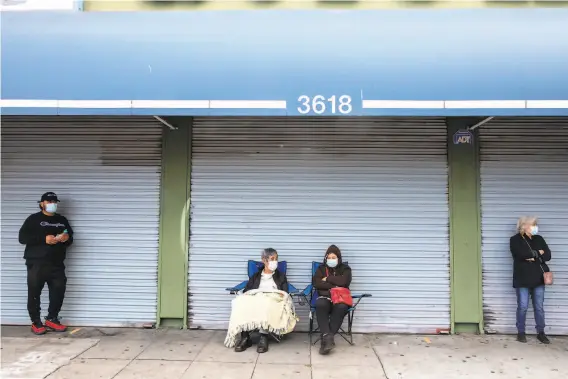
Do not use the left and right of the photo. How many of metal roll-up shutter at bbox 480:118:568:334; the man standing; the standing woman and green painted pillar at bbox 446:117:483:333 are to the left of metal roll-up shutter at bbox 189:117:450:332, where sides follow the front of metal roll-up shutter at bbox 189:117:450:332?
3

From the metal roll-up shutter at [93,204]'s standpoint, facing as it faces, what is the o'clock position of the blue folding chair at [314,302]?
The blue folding chair is roughly at 10 o'clock from the metal roll-up shutter.

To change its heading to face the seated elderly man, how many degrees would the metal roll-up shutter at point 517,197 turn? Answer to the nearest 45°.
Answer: approximately 45° to its right

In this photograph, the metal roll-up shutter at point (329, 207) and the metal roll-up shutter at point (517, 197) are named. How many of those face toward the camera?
2

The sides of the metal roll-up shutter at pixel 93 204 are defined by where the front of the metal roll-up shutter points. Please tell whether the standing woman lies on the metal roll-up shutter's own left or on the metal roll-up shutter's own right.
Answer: on the metal roll-up shutter's own left
